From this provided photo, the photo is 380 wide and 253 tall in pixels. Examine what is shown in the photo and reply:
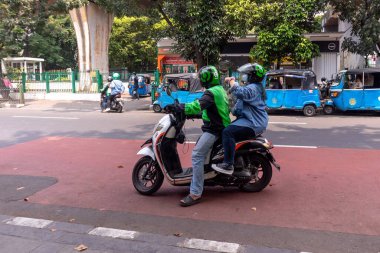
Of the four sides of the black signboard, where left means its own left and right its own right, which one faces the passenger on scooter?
front

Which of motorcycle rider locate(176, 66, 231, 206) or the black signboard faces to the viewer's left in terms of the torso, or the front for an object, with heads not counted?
the motorcycle rider

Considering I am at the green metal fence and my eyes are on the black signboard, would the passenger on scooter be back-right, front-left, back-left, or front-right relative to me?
front-right

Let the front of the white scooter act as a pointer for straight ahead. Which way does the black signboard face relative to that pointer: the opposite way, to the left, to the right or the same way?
to the left

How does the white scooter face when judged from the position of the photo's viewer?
facing to the left of the viewer

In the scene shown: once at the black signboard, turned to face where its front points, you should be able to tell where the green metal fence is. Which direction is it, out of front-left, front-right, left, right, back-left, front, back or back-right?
right

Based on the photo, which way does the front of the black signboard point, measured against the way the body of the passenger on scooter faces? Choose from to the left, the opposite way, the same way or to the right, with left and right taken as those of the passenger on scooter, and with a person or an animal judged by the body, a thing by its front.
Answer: to the left

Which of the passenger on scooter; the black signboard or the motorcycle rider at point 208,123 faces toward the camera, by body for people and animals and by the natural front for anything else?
the black signboard

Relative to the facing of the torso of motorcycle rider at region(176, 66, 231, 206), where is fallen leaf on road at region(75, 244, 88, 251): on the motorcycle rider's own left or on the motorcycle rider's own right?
on the motorcycle rider's own left

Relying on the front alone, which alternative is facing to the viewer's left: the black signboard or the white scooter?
the white scooter

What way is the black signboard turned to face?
toward the camera

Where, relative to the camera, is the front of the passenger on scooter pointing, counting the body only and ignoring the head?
to the viewer's left

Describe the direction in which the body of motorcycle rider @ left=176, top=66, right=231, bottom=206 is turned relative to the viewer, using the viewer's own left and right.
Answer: facing to the left of the viewer

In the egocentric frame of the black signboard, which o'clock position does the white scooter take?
The white scooter is roughly at 12 o'clock from the black signboard.

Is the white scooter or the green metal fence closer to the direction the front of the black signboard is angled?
the white scooter
